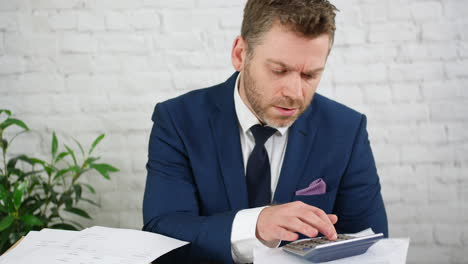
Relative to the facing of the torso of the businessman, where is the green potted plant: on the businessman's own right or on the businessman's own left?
on the businessman's own right

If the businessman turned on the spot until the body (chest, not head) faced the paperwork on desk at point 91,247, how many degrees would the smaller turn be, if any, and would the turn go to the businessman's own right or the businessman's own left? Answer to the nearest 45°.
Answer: approximately 45° to the businessman's own right

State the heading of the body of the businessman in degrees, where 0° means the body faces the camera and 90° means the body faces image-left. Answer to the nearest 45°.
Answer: approximately 0°

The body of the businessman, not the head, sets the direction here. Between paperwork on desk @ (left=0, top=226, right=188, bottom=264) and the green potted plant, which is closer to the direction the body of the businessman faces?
the paperwork on desk

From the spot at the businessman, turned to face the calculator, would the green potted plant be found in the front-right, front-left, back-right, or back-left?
back-right
